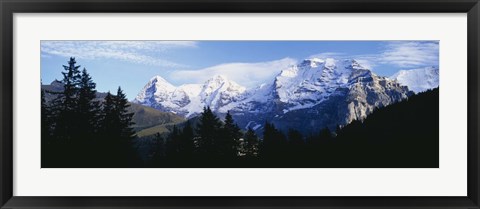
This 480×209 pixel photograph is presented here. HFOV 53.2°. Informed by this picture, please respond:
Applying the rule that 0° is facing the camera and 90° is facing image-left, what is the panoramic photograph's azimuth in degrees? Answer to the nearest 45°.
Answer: approximately 0°
